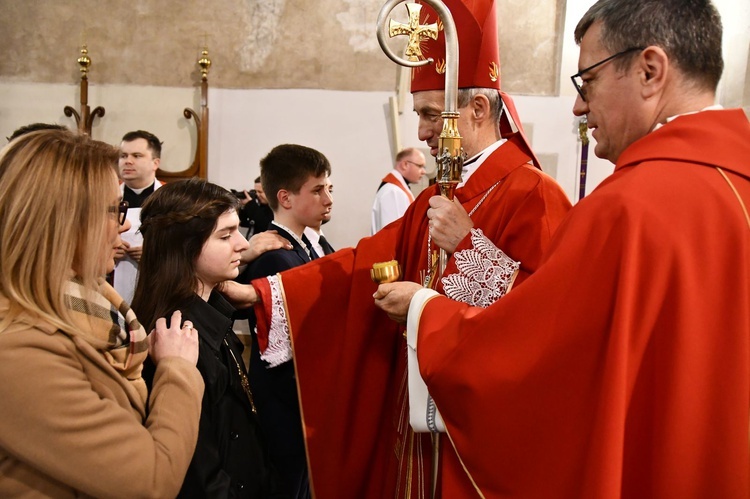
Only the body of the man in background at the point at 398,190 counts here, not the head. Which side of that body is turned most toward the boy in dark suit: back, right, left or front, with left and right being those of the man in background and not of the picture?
right

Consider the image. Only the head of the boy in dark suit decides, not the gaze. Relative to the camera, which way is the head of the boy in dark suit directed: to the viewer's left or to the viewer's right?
to the viewer's right

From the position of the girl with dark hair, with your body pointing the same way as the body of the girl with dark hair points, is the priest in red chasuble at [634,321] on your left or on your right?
on your right

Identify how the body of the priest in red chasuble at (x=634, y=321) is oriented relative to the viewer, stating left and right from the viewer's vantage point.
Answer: facing away from the viewer and to the left of the viewer

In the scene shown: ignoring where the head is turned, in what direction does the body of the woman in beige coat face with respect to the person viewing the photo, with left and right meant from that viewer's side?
facing to the right of the viewer

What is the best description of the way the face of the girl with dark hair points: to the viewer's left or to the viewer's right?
to the viewer's right

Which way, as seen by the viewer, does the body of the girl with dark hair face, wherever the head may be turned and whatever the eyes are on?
to the viewer's right

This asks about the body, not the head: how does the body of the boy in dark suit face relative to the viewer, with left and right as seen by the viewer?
facing to the right of the viewer

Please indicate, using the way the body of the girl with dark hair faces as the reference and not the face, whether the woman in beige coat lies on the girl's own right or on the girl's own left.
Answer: on the girl's own right

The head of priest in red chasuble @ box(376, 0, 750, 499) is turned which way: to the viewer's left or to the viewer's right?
to the viewer's left

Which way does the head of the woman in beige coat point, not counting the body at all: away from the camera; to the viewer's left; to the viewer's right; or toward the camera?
to the viewer's right

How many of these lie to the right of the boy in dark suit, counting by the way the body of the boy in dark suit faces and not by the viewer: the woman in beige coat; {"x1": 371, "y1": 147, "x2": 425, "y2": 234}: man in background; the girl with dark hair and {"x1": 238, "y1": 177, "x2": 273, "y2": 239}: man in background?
2
